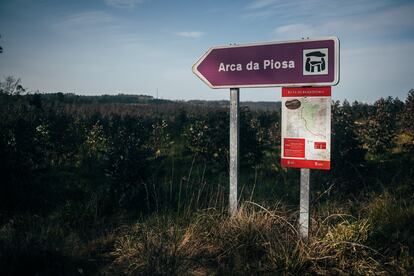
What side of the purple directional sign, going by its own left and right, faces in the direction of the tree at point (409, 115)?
back

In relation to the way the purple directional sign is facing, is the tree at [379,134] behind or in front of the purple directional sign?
behind

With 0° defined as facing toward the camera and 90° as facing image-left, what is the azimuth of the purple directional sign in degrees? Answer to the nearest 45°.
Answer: approximately 45°
